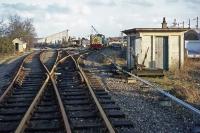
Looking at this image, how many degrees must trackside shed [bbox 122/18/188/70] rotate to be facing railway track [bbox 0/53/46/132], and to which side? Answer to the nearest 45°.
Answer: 0° — it already faces it

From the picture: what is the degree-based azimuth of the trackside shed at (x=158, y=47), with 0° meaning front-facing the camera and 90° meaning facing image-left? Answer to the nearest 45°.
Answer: approximately 0°

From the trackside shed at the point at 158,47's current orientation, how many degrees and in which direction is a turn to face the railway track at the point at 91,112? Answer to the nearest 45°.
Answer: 0° — it already faces it
